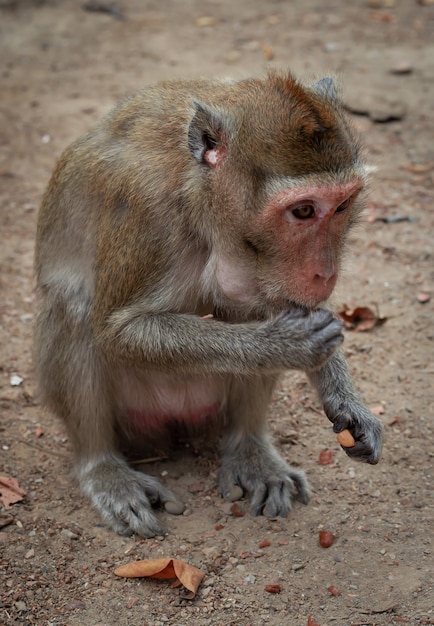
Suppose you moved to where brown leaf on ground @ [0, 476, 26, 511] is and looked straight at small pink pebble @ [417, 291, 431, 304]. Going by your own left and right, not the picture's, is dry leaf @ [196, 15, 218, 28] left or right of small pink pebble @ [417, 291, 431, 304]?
left

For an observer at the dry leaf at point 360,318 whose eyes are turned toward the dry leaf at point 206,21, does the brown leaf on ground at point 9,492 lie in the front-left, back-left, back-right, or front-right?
back-left

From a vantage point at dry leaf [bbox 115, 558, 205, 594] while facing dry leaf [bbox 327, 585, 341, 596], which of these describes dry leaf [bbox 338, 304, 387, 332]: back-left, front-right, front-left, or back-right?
front-left

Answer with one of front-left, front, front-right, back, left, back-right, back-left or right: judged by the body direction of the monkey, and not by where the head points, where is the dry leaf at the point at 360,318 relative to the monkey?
left

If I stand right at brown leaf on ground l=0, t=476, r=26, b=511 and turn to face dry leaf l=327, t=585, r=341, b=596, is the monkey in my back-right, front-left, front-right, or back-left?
front-left

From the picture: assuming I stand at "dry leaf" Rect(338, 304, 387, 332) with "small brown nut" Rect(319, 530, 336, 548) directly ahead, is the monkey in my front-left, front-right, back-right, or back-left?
front-right

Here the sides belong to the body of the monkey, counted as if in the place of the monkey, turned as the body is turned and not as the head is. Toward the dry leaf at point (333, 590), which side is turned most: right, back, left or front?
front

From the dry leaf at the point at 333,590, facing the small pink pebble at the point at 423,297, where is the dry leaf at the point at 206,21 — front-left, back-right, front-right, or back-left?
front-left

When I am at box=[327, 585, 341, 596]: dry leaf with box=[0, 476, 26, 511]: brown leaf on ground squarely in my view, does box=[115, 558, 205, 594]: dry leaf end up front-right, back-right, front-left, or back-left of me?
front-left

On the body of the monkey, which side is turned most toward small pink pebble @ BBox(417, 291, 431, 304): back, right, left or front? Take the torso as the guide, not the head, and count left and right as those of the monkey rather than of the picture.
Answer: left

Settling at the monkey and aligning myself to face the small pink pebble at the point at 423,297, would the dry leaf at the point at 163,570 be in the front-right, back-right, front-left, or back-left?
back-right

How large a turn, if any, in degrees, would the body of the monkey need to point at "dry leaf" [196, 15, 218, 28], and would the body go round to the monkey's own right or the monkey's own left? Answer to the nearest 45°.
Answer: approximately 135° to the monkey's own left

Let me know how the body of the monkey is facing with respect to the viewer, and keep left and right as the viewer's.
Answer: facing the viewer and to the right of the viewer

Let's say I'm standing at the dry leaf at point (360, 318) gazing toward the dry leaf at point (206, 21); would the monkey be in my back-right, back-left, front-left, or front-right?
back-left

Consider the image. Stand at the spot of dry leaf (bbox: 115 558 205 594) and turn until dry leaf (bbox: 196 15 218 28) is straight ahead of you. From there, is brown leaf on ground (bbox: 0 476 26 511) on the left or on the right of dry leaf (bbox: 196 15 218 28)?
left
